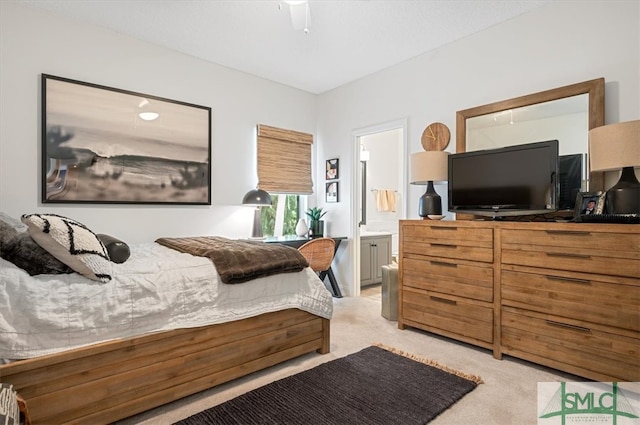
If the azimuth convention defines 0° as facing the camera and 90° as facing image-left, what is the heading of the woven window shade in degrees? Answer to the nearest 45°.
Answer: approximately 315°

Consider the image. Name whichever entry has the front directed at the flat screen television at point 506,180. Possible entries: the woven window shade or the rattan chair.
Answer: the woven window shade

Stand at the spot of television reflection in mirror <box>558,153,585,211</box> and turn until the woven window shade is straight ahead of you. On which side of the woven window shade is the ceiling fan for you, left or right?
left

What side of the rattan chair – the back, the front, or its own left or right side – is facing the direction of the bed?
left

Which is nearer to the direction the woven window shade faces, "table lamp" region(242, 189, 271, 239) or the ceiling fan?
the ceiling fan

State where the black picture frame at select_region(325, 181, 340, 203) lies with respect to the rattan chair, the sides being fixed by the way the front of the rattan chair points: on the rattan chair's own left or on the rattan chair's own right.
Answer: on the rattan chair's own right

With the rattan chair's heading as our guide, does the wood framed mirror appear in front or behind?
behind

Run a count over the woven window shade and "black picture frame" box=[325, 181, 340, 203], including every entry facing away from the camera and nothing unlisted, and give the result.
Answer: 0

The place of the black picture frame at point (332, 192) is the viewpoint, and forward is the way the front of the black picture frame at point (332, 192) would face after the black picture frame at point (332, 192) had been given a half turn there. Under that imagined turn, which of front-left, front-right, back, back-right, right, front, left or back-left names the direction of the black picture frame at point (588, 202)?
right

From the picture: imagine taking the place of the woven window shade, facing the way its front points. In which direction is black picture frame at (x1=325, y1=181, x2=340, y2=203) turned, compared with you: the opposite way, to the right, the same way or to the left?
to the right

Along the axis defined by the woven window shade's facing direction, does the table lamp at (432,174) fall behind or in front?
in front

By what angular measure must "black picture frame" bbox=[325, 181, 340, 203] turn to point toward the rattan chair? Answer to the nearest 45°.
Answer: approximately 45° to its left

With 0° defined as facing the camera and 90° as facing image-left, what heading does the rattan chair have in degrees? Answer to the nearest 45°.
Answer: approximately 135°

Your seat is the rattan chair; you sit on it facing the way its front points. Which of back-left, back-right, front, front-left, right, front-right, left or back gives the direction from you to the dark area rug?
back-left

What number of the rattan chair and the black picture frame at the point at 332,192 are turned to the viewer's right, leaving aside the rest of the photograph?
0

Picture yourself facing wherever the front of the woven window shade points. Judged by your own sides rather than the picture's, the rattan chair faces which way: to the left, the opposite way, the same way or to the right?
the opposite way
